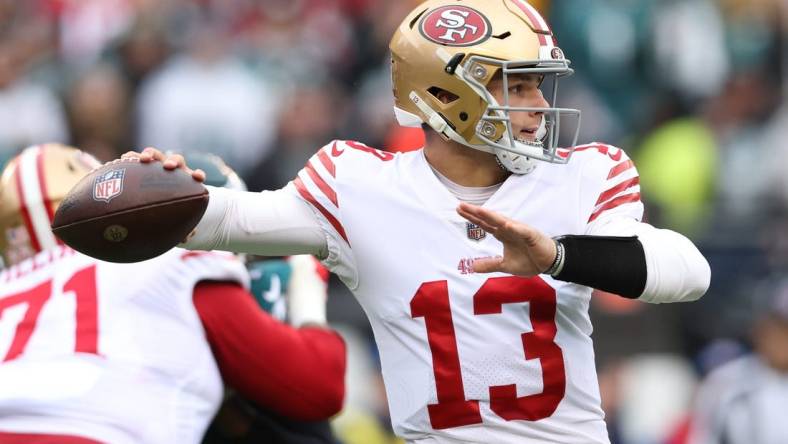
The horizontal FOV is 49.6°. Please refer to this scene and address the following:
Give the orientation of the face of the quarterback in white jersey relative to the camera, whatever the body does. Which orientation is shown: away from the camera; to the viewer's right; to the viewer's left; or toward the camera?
to the viewer's right

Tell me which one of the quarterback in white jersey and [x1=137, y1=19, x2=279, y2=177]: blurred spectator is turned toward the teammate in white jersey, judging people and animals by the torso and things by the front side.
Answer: the blurred spectator

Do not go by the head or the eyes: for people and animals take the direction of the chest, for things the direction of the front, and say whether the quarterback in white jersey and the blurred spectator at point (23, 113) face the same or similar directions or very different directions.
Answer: same or similar directions

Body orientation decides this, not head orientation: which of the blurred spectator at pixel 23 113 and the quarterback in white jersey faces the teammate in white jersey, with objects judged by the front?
the blurred spectator

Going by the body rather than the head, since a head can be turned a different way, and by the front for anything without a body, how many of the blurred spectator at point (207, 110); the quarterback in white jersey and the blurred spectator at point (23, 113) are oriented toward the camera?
3

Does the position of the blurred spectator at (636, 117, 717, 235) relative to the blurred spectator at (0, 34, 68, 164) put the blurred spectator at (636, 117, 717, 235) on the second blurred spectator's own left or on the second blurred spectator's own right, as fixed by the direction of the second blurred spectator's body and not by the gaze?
on the second blurred spectator's own left

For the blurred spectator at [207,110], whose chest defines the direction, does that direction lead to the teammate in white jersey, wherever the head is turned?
yes

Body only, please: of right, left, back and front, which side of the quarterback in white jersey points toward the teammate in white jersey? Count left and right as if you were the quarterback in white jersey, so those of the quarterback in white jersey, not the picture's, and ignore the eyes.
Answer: right

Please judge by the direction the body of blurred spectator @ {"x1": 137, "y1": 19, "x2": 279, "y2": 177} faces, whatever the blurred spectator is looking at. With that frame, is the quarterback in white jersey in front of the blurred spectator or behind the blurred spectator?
in front

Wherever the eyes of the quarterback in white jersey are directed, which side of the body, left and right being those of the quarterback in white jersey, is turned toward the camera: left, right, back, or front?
front

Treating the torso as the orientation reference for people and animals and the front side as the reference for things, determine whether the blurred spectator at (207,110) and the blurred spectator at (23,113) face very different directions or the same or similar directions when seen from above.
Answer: same or similar directions

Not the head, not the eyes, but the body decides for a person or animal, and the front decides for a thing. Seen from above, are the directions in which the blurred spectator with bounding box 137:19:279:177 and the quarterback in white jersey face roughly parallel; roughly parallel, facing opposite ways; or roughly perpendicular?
roughly parallel
